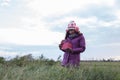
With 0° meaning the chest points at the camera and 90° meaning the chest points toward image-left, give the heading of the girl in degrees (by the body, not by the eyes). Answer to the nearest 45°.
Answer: approximately 45°
